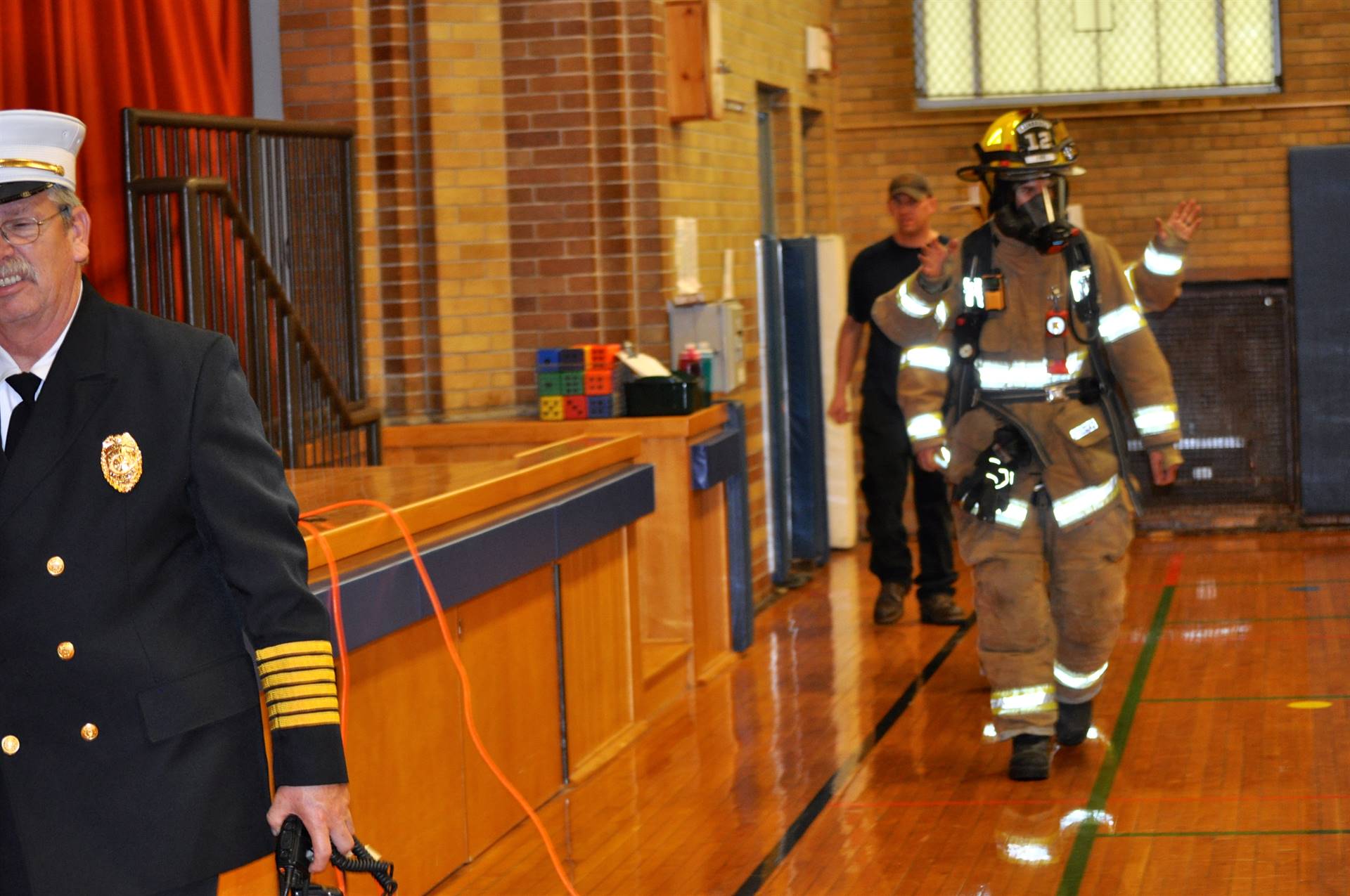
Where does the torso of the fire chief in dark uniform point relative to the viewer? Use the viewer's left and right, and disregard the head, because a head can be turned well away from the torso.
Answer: facing the viewer and to the left of the viewer

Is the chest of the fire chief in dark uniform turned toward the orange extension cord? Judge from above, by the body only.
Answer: no

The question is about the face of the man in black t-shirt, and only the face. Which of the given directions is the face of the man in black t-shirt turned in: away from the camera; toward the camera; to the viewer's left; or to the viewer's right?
toward the camera

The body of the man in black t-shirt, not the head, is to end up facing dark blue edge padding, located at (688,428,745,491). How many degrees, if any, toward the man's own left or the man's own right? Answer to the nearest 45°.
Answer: approximately 45° to the man's own right

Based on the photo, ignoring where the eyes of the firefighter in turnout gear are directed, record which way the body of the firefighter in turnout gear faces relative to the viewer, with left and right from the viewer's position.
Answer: facing the viewer

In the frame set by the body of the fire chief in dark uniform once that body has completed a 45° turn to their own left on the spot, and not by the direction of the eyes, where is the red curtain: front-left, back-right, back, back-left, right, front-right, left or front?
back

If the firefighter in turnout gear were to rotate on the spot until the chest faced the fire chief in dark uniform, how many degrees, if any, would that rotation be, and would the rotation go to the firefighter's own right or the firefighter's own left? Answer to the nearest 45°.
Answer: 0° — they already face them

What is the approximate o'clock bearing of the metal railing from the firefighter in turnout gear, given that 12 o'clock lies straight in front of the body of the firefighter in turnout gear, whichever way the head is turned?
The metal railing is roughly at 3 o'clock from the firefighter in turnout gear.

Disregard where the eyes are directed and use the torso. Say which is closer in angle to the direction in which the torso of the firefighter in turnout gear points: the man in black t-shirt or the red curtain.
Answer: the red curtain

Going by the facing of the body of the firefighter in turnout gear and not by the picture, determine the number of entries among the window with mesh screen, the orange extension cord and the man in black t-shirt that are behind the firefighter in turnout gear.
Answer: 2

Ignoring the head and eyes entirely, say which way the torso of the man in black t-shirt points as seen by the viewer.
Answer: toward the camera

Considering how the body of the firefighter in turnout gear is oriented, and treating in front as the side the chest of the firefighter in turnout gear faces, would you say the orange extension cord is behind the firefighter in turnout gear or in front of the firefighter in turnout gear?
in front

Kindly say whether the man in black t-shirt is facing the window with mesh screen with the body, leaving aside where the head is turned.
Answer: no

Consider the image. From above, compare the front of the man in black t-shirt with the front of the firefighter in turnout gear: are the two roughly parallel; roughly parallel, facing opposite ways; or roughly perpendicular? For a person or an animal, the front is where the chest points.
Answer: roughly parallel

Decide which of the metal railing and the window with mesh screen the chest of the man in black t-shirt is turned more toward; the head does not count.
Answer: the metal railing

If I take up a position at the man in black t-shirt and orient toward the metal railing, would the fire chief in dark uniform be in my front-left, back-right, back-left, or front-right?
front-left

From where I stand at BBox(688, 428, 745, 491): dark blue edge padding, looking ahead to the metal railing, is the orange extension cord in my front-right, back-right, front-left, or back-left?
front-left

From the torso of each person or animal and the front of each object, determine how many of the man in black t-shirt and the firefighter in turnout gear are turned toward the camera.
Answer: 2
